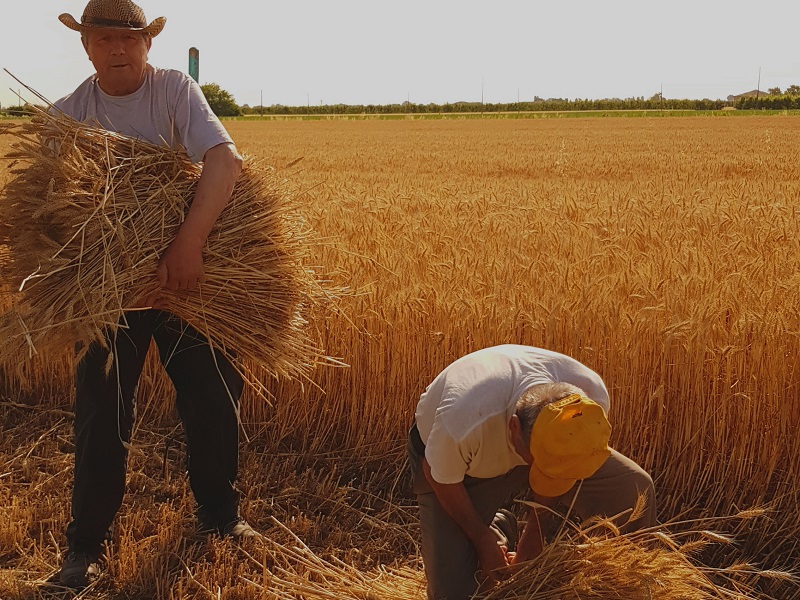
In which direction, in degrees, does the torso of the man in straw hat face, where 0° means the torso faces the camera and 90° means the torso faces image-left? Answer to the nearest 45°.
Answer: approximately 0°

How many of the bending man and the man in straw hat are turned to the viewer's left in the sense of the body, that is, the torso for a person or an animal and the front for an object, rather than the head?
0

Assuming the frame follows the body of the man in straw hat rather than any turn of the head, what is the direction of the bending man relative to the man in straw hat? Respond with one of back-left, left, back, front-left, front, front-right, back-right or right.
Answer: front-left

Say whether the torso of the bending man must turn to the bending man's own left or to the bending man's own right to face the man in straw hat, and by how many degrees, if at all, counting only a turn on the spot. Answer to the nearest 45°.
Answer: approximately 135° to the bending man's own right

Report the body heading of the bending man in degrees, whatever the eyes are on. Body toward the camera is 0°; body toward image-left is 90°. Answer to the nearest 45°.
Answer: approximately 315°
